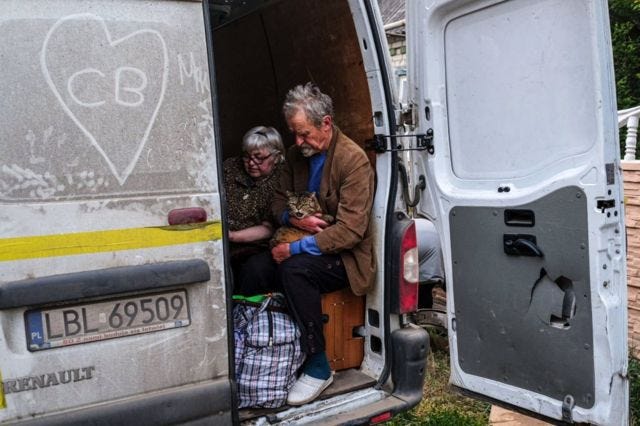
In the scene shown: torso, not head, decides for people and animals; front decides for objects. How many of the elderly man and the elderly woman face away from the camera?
0

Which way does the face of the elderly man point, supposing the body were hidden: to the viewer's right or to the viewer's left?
to the viewer's left

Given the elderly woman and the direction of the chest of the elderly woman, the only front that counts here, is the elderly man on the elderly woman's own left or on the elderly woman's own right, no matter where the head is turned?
on the elderly woman's own left

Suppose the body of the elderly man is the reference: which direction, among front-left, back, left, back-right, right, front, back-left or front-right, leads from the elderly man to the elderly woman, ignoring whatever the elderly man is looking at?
right

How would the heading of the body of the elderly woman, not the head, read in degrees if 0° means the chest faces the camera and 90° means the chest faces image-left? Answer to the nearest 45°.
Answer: approximately 45°
